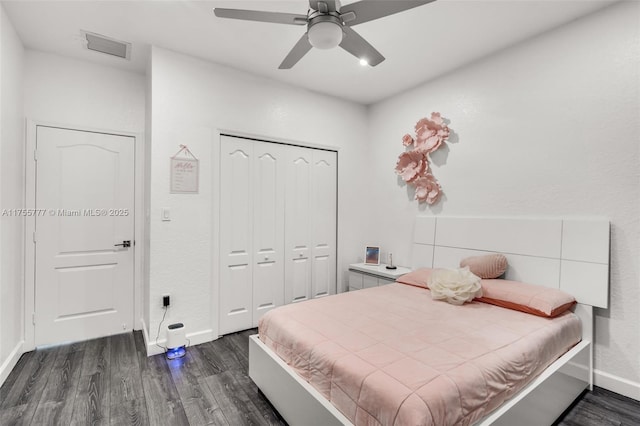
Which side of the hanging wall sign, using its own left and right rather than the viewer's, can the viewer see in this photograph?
front

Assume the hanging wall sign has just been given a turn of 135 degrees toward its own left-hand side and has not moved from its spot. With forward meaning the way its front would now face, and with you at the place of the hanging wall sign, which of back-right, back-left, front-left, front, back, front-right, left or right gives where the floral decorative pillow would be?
right

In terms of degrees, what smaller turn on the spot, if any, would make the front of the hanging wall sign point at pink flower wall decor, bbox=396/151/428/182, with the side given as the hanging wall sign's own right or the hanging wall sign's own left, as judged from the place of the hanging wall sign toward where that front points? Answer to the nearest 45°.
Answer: approximately 90° to the hanging wall sign's own left

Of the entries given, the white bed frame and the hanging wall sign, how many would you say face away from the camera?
0

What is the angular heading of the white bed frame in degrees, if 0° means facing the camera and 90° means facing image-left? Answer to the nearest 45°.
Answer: approximately 45°

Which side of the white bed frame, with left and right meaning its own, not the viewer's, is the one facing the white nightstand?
right

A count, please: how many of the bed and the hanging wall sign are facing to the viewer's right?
0

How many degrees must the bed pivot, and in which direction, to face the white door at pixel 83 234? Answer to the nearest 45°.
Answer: approximately 45° to its right

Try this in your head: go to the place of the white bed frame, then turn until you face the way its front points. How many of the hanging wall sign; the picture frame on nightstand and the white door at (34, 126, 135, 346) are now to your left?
0

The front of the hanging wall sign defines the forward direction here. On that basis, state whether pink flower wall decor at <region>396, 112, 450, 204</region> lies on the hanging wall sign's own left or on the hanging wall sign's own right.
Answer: on the hanging wall sign's own left

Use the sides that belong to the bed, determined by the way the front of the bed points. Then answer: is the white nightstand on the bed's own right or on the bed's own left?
on the bed's own right
